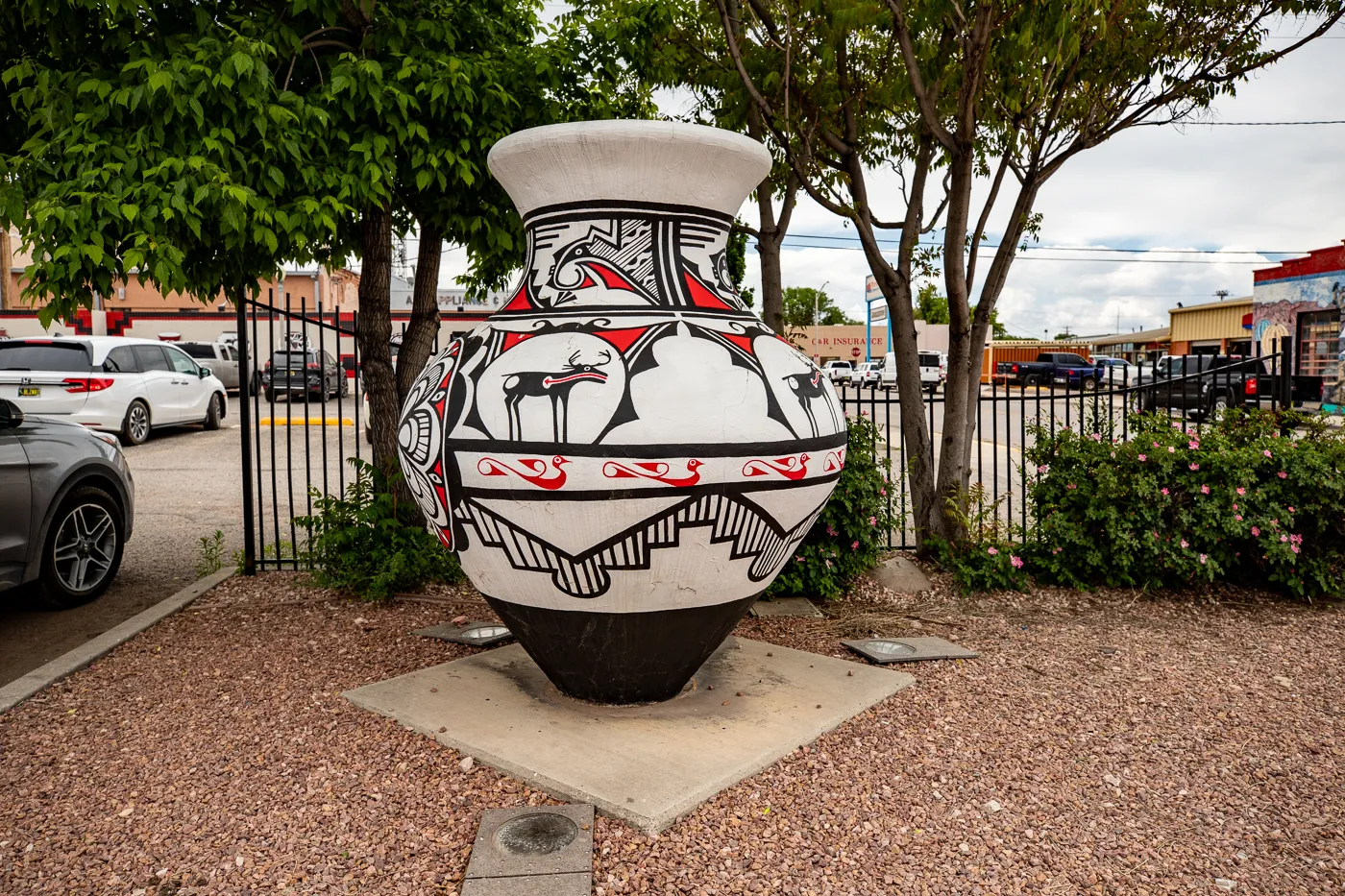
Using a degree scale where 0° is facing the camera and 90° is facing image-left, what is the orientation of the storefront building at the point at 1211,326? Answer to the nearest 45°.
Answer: approximately 45°

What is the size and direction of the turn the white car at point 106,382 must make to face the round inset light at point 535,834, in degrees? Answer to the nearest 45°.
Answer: approximately 135° to its right

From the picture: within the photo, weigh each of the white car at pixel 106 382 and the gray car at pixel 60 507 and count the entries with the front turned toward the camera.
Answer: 0

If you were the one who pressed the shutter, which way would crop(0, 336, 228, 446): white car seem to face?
facing away from the viewer and to the right of the viewer

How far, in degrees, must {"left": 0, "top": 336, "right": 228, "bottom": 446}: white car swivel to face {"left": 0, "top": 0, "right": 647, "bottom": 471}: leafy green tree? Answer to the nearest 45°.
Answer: approximately 135° to its right

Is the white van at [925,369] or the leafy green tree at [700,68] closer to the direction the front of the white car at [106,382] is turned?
the white van

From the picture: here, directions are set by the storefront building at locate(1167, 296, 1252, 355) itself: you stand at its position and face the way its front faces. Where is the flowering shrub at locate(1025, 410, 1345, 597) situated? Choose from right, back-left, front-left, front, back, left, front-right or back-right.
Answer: front-left

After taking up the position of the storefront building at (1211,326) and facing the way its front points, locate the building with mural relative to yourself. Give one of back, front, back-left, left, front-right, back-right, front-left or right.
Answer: front-left
